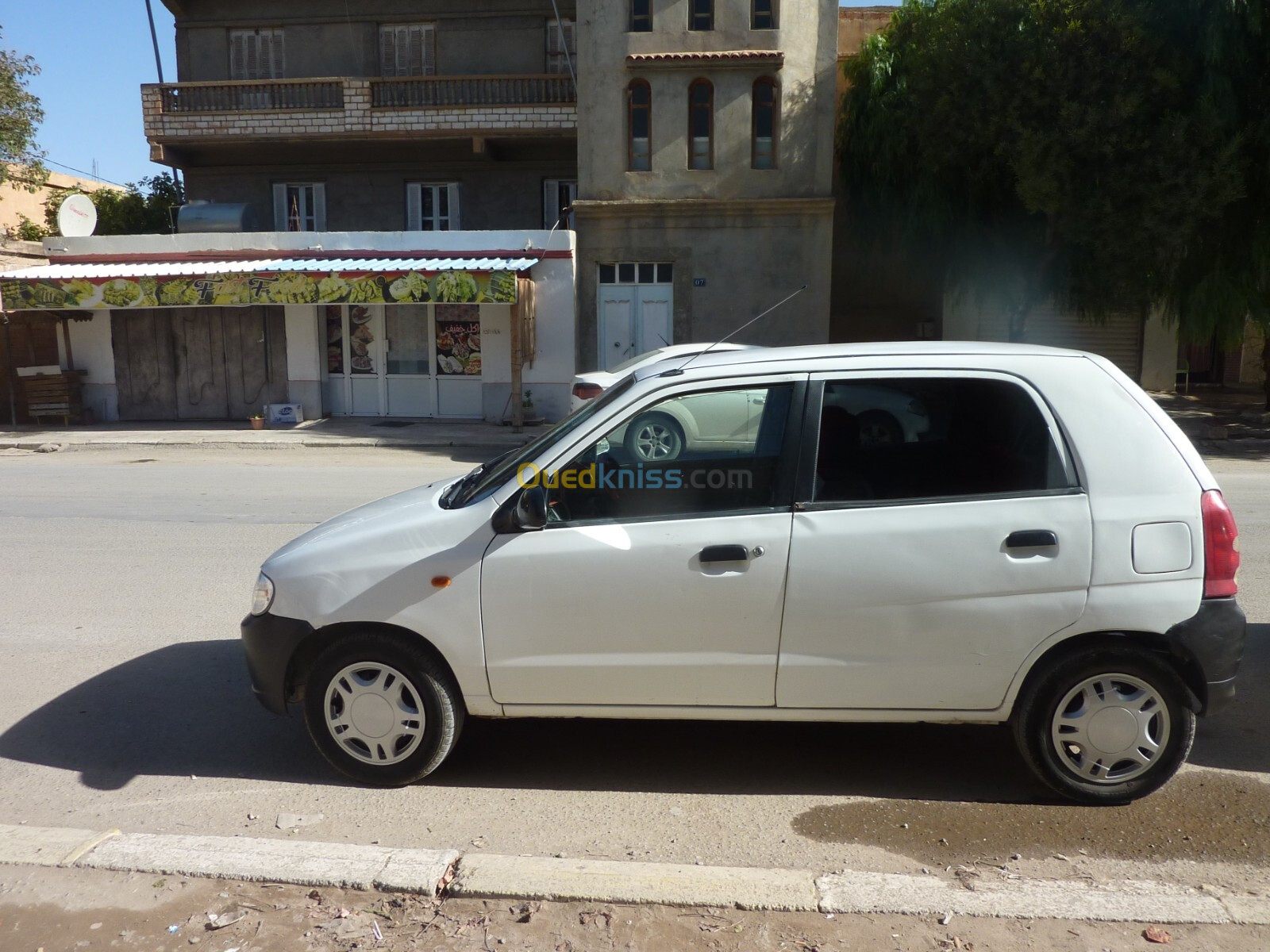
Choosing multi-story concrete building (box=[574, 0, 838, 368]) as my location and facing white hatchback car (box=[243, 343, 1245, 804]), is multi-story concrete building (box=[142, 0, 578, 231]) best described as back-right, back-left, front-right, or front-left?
back-right

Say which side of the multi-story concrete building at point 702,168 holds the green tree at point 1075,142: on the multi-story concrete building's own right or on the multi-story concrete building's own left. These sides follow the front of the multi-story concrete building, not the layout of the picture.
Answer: on the multi-story concrete building's own left

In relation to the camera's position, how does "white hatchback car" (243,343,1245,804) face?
facing to the left of the viewer

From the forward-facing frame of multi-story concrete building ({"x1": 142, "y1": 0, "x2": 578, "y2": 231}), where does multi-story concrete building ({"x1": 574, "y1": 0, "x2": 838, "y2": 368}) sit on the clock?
multi-story concrete building ({"x1": 574, "y1": 0, "x2": 838, "y2": 368}) is roughly at 10 o'clock from multi-story concrete building ({"x1": 142, "y1": 0, "x2": 578, "y2": 231}).

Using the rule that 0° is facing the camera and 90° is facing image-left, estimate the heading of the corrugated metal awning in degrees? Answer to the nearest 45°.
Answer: approximately 0°

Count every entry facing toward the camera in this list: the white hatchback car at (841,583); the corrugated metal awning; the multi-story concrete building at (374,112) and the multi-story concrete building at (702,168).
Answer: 3

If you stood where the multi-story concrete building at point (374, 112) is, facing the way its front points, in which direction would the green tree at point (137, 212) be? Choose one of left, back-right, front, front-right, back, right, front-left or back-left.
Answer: back-right

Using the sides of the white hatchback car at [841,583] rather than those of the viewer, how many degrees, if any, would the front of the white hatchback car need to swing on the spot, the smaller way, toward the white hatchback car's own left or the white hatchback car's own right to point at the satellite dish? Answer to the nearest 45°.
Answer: approximately 45° to the white hatchback car's own right

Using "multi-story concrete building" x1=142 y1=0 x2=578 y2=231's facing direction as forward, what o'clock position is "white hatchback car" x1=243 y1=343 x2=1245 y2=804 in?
The white hatchback car is roughly at 12 o'clock from the multi-story concrete building.

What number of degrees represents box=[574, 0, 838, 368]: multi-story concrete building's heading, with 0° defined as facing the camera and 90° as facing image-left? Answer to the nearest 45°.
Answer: approximately 0°
